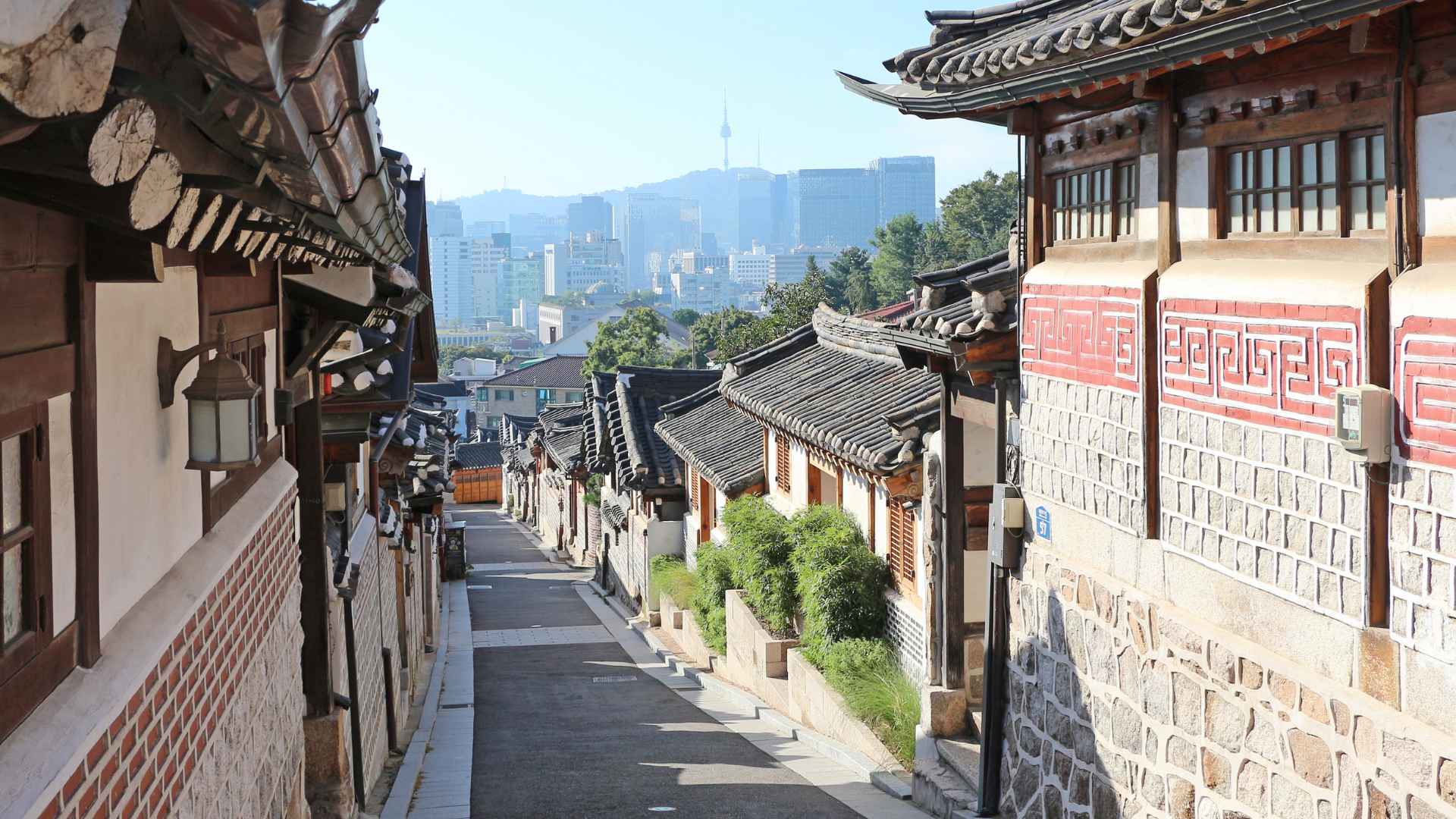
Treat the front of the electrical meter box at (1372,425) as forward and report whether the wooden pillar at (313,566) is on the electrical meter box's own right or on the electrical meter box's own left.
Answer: on the electrical meter box's own right

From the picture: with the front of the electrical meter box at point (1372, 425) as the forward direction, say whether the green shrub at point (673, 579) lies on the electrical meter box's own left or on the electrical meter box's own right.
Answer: on the electrical meter box's own right

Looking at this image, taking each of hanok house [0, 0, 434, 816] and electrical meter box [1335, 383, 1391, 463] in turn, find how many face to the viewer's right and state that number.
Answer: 1

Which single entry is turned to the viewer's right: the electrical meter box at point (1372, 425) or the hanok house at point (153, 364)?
the hanok house

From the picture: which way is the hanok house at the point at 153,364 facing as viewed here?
to the viewer's right

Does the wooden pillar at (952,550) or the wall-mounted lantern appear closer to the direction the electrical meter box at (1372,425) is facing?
the wall-mounted lantern

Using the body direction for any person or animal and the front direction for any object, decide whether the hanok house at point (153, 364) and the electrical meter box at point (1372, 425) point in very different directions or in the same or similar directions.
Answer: very different directions

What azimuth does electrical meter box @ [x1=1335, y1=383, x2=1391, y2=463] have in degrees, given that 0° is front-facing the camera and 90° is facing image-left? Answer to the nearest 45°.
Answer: approximately 45°

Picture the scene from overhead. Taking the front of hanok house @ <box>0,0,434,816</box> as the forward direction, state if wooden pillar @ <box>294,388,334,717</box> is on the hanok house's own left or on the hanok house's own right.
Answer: on the hanok house's own left
